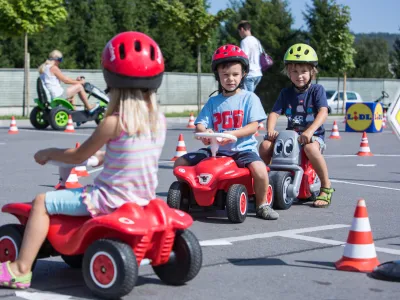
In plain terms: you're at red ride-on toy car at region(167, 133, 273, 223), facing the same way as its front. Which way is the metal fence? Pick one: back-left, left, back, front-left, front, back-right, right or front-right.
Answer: back-right

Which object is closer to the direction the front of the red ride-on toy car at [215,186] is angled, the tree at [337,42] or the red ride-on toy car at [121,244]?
the red ride-on toy car

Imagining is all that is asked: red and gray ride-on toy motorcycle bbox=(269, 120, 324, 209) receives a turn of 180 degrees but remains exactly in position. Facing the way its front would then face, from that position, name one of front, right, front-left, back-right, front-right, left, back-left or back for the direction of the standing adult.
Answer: front-left

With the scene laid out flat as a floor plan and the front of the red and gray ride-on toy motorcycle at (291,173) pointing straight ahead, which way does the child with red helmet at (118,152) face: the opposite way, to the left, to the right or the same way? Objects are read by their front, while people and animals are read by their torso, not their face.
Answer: to the right

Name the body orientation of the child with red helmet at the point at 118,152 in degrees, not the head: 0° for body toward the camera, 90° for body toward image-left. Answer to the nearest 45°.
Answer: approximately 135°

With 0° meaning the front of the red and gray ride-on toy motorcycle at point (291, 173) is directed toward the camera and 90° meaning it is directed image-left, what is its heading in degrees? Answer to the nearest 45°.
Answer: approximately 45°

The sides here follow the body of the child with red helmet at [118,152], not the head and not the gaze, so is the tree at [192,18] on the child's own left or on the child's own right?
on the child's own right

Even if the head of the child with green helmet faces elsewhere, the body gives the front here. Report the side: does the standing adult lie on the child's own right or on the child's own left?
on the child's own right

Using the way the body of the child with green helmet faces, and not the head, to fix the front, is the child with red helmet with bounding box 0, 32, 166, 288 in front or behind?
in front
